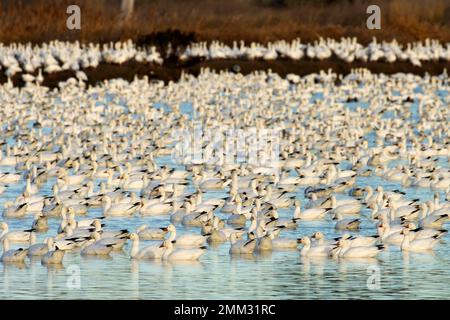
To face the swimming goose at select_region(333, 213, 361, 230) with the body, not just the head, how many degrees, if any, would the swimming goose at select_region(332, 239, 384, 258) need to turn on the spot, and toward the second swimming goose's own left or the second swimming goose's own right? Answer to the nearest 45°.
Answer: approximately 90° to the second swimming goose's own right

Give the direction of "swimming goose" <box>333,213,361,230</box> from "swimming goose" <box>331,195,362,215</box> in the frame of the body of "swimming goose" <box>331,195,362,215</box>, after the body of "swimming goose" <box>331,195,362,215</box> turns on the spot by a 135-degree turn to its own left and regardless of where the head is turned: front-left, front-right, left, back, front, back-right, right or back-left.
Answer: front-right

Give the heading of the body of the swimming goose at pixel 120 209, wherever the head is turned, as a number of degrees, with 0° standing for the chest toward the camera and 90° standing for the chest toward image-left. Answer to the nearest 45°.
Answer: approximately 90°

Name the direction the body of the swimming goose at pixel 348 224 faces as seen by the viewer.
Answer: to the viewer's left

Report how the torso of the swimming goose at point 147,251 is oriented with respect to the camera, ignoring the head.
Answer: to the viewer's left

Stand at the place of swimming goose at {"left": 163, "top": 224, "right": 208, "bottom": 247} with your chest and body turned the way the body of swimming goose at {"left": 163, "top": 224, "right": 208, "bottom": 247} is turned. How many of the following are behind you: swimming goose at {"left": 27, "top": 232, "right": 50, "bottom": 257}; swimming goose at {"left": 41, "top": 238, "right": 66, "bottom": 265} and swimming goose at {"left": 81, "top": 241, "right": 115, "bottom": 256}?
0

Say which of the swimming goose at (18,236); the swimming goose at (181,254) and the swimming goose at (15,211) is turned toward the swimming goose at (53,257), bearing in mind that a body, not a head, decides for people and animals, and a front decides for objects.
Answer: the swimming goose at (181,254)

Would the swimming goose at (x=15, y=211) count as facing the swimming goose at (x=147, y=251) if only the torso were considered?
no

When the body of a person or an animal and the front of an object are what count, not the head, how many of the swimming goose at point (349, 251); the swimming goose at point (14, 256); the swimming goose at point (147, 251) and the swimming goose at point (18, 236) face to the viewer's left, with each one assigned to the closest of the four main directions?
4

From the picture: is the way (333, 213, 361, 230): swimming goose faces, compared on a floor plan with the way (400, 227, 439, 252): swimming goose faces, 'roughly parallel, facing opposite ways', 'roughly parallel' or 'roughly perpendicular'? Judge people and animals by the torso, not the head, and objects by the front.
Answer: roughly parallel

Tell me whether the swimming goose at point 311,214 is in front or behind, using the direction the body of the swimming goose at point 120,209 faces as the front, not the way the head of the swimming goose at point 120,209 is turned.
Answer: behind

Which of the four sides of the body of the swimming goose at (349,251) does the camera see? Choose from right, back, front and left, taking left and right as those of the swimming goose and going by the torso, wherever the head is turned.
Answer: left

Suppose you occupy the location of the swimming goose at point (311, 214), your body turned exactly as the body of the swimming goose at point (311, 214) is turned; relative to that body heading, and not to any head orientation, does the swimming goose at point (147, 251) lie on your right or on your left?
on your left

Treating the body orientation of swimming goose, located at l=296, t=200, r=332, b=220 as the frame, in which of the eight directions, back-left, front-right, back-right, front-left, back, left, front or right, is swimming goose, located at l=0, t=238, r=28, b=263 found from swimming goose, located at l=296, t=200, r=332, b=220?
front-left

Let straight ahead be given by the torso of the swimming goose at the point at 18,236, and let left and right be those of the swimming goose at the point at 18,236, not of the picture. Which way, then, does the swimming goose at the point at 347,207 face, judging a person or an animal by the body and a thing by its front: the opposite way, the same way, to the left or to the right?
the same way

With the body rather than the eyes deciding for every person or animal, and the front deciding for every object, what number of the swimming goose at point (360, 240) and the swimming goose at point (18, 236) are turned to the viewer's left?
2

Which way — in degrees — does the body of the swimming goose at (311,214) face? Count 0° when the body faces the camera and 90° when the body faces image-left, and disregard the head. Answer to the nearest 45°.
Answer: approximately 90°

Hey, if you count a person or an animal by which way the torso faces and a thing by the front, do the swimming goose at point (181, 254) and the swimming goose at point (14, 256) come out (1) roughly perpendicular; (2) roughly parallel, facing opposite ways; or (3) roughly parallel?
roughly parallel

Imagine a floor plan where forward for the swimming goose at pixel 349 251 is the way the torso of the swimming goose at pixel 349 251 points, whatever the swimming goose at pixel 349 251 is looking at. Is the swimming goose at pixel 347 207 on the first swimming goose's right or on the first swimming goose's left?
on the first swimming goose's right

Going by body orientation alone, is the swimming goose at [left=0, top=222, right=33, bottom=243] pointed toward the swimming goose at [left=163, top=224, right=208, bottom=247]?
no

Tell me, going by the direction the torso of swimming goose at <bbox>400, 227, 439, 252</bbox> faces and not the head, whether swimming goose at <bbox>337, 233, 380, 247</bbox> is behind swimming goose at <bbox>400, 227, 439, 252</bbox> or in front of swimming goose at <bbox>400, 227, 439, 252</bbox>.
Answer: in front
